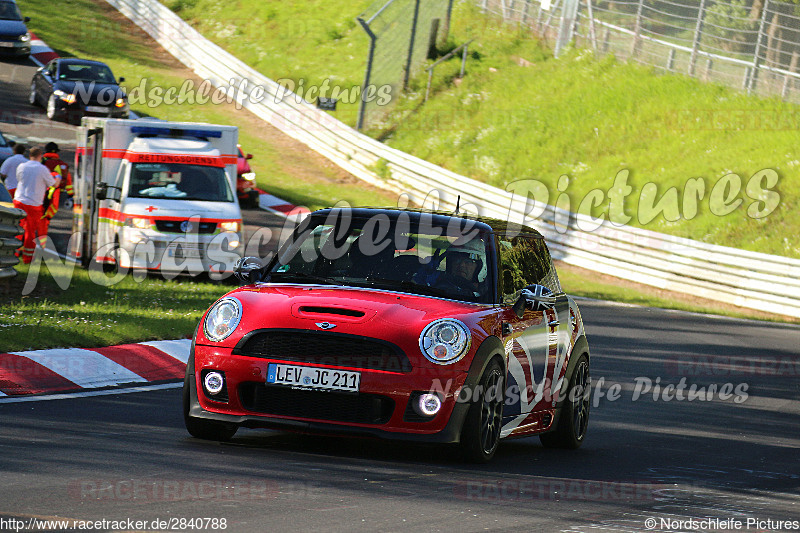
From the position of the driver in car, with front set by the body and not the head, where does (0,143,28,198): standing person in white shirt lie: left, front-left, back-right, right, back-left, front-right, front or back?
back-right

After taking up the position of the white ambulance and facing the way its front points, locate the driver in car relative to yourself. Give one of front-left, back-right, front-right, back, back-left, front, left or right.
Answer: front

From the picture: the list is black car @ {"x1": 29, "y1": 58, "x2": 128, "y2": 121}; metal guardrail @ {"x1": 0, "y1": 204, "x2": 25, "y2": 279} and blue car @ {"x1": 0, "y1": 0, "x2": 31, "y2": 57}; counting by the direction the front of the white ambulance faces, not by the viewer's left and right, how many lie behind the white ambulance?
2

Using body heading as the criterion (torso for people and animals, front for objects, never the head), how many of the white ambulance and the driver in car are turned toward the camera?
2

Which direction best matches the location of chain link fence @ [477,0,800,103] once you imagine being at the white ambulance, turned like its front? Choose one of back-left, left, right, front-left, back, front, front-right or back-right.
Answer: back-left

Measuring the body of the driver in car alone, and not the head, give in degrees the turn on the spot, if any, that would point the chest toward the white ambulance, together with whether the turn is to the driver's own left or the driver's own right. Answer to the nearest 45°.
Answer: approximately 135° to the driver's own right

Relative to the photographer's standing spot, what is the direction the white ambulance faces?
facing the viewer

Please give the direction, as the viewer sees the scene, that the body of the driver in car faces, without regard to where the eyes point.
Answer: toward the camera

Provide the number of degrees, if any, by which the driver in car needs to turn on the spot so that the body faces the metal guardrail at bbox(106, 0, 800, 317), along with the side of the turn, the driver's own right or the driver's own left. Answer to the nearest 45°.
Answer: approximately 180°

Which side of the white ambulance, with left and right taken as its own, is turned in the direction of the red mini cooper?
front

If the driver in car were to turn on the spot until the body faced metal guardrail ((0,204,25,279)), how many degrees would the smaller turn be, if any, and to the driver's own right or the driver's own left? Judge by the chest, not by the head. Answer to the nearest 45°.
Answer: approximately 135° to the driver's own right

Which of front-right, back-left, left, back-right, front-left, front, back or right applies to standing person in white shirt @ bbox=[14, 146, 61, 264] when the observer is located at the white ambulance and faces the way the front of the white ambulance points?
right

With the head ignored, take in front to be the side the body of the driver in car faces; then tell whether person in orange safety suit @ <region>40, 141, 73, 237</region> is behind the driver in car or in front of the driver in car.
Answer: behind

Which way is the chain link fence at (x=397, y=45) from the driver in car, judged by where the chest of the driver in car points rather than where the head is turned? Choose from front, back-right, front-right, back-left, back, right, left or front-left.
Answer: back
